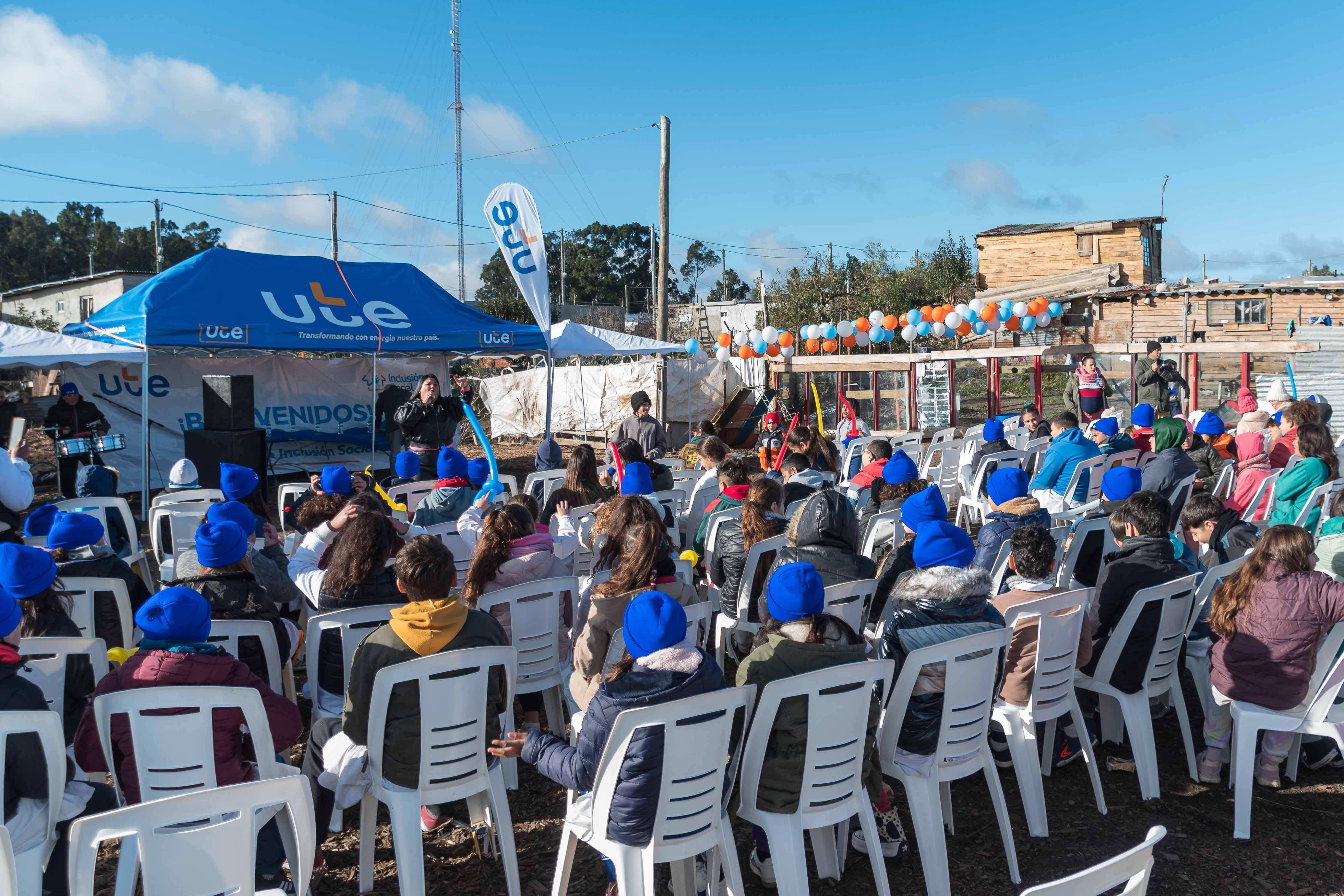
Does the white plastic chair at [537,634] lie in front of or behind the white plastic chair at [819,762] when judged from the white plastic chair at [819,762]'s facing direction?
in front

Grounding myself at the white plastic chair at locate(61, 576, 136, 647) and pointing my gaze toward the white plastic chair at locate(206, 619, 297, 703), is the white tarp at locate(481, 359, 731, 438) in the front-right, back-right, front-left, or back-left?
back-left

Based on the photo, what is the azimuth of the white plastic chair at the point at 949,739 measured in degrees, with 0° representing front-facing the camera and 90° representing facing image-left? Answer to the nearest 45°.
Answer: approximately 135°

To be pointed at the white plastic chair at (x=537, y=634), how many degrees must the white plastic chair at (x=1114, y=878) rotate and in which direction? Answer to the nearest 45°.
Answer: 0° — it already faces it

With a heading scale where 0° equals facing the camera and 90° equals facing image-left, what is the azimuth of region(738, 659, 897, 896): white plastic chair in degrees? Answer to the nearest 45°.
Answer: approximately 135°

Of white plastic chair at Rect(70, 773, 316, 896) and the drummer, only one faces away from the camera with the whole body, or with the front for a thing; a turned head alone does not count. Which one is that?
the white plastic chair

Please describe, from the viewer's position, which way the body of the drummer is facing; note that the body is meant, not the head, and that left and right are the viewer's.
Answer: facing the viewer and to the right of the viewer

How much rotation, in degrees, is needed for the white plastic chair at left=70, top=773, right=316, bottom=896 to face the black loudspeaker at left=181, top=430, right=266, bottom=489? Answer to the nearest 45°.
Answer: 0° — it already faces it

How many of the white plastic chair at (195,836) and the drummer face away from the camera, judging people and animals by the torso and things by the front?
1

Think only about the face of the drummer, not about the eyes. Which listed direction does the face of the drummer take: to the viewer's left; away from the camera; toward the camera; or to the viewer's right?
toward the camera

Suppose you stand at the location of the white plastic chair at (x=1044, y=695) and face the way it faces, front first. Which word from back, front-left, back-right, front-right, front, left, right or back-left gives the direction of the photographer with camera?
front-right

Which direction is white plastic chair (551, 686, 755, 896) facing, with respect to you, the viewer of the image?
facing away from the viewer and to the left of the viewer

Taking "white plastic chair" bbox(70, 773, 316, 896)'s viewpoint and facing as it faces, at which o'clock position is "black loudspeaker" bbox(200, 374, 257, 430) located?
The black loudspeaker is roughly at 12 o'clock from the white plastic chair.

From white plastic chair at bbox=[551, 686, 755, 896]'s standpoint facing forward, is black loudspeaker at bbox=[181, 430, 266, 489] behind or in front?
in front

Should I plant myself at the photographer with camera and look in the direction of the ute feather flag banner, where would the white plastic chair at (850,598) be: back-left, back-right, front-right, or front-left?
front-left

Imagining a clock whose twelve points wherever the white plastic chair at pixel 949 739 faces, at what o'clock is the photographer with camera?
The photographer with camera is roughly at 2 o'clock from the white plastic chair.

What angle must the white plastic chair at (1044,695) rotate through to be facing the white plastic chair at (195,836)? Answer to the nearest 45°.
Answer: approximately 90° to its left
